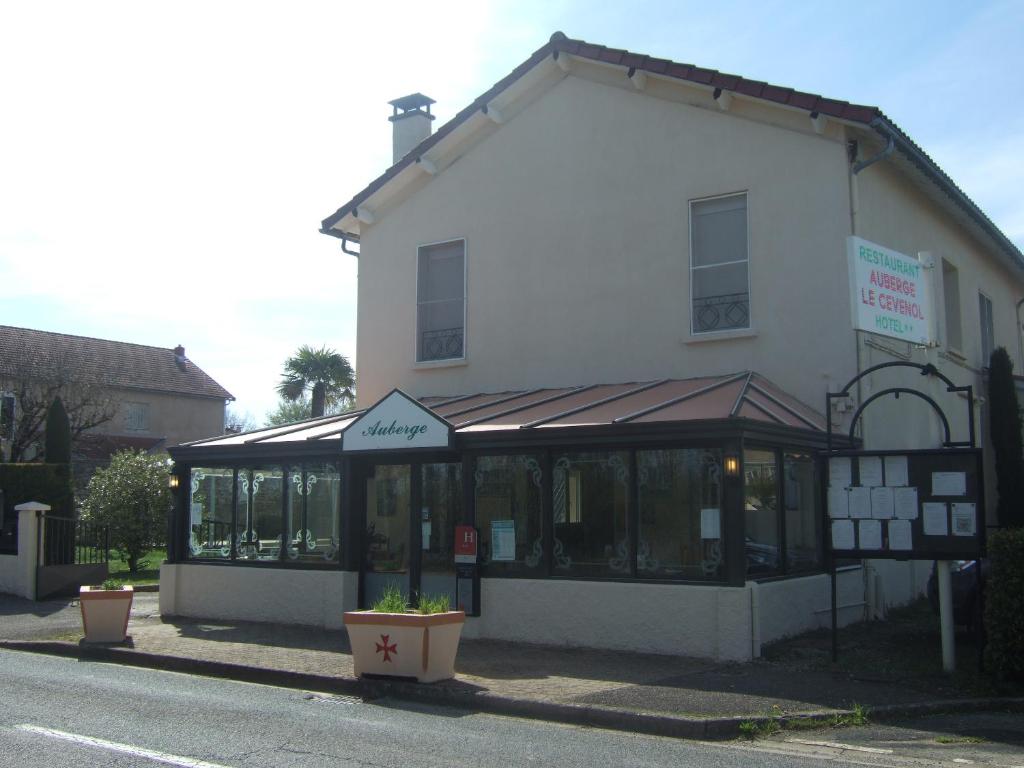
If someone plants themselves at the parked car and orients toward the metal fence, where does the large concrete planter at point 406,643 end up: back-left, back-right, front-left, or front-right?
front-left

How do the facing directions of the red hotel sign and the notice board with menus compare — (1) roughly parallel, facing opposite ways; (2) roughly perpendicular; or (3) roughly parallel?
roughly parallel

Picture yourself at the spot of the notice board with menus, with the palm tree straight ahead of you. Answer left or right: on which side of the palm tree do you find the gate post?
left

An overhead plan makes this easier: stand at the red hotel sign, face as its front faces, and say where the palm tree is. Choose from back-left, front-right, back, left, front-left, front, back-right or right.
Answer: back

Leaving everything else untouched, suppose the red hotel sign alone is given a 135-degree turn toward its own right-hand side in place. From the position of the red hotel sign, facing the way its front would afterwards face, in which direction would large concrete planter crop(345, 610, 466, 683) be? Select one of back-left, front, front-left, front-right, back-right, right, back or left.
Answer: back-left

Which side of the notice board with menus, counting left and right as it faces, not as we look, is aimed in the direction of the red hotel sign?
right

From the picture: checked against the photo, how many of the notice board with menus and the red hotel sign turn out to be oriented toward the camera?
2

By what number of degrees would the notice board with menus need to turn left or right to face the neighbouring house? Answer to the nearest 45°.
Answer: approximately 135° to its right

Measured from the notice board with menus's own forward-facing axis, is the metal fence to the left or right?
on its right

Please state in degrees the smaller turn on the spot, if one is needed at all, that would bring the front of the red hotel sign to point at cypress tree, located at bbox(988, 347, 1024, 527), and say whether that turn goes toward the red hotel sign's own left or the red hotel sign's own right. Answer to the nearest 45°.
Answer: approximately 135° to the red hotel sign's own left

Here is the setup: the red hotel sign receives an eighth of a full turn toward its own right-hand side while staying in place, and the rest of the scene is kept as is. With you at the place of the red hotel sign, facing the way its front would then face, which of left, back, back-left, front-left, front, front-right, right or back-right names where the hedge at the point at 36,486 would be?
right

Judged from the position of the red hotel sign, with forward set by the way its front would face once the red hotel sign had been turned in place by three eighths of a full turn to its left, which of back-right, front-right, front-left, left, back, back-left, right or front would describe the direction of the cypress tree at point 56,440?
left

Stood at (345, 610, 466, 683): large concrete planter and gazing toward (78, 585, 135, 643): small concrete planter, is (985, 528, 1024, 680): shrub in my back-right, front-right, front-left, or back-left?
back-right

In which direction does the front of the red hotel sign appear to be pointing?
toward the camera

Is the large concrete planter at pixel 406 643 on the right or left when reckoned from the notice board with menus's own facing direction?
on its right
